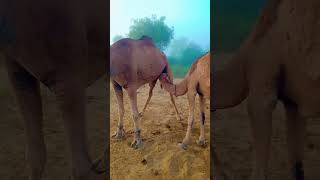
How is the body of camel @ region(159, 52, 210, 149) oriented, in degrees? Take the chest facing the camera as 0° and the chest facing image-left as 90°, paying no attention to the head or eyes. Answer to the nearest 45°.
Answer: approximately 90°
